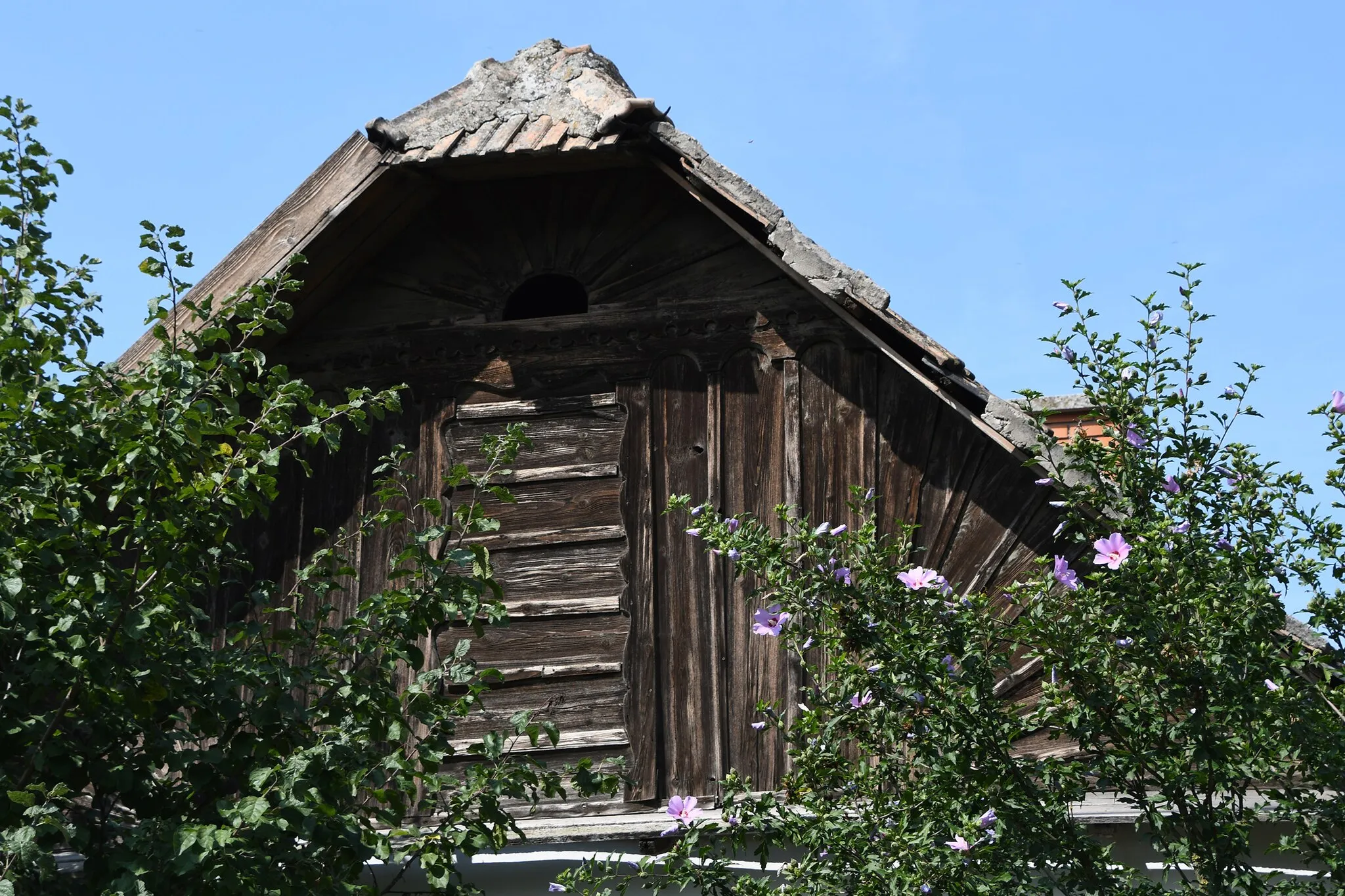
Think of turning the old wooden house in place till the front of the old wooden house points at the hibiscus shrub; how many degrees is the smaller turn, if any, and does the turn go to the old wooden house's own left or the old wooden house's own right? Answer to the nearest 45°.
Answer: approximately 45° to the old wooden house's own left

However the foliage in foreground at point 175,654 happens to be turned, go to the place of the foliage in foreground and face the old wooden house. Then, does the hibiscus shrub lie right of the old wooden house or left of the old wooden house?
right

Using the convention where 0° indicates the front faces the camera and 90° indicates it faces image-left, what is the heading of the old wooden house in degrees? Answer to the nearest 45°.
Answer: approximately 0°

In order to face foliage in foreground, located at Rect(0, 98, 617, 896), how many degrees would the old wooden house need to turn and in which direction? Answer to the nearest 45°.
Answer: approximately 45° to its right
